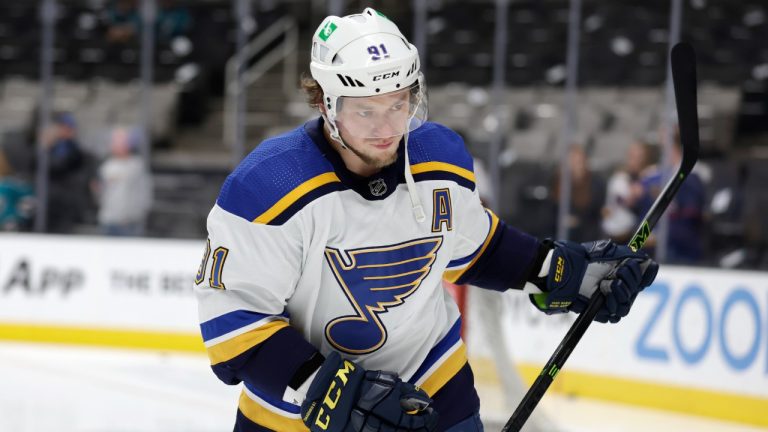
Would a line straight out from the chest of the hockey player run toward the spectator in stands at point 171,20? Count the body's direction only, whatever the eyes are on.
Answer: no

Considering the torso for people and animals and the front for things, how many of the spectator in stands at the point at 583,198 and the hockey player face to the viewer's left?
0

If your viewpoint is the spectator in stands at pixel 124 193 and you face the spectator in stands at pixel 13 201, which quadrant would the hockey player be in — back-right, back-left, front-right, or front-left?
back-left

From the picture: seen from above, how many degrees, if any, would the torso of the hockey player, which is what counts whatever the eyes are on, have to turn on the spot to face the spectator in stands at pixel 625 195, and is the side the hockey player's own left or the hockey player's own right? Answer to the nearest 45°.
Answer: approximately 135° to the hockey player's own left

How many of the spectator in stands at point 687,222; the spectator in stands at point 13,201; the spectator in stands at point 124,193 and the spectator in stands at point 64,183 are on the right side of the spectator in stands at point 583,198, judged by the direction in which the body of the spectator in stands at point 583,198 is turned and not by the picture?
3

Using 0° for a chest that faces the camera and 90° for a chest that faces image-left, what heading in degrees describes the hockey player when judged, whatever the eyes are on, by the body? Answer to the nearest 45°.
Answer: approximately 315°

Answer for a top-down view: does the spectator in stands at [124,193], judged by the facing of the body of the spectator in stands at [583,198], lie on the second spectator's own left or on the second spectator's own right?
on the second spectator's own right

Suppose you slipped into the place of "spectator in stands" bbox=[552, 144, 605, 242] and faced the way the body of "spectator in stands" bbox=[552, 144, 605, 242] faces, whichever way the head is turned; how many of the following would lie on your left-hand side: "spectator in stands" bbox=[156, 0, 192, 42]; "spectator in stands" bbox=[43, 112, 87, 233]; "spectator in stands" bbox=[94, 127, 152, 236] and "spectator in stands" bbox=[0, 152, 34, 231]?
0

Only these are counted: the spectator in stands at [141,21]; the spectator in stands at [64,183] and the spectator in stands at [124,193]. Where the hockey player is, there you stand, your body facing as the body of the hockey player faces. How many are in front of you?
0

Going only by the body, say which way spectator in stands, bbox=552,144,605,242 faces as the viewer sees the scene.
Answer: toward the camera

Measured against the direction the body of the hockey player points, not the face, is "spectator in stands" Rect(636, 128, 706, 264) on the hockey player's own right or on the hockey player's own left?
on the hockey player's own left

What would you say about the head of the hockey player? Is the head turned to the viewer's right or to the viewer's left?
to the viewer's right

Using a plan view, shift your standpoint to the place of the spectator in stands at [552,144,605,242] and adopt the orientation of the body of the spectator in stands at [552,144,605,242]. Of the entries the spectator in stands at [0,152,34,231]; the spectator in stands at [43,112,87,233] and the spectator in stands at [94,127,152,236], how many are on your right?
3
